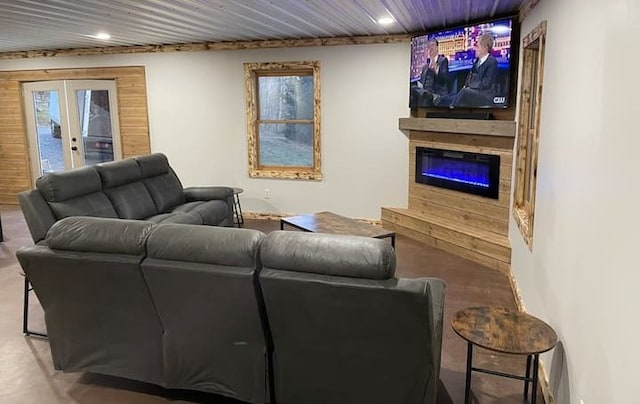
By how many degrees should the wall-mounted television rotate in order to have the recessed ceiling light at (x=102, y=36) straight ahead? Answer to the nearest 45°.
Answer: approximately 45° to its right

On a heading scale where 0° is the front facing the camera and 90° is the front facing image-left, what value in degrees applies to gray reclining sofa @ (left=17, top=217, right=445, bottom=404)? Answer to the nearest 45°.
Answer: approximately 225°

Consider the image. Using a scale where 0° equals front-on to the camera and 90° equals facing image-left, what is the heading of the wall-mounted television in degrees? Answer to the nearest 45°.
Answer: approximately 45°

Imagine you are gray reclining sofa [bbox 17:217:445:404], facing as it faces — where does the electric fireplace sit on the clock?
The electric fireplace is roughly at 12 o'clock from the gray reclining sofa.

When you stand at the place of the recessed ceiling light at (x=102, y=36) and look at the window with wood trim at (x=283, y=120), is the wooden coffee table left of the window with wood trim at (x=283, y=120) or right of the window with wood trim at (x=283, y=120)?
right

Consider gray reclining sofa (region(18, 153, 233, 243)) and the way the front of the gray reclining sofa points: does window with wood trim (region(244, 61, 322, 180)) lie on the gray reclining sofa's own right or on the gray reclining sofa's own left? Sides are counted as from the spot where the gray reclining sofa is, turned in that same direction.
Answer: on the gray reclining sofa's own left

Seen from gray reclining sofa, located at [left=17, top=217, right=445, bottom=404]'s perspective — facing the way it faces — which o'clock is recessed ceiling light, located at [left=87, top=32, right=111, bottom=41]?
The recessed ceiling light is roughly at 10 o'clock from the gray reclining sofa.

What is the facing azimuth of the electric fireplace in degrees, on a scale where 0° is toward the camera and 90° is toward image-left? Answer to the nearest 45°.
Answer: approximately 45°

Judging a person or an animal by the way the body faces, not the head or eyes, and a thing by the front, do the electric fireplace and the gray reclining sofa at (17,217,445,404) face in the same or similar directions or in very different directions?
very different directions
